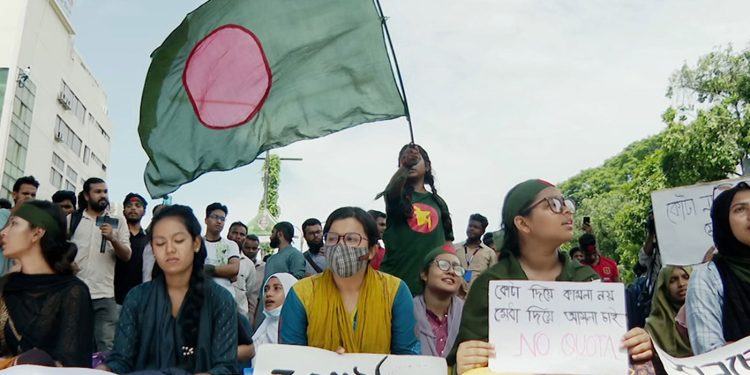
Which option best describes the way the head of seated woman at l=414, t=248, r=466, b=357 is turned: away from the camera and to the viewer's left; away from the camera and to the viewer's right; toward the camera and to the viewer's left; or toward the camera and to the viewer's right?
toward the camera and to the viewer's right

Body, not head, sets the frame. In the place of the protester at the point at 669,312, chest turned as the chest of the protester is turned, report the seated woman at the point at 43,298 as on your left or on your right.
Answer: on your right

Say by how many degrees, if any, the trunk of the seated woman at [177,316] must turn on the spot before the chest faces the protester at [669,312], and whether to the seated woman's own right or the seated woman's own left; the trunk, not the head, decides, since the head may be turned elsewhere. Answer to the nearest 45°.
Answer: approximately 90° to the seated woman's own left

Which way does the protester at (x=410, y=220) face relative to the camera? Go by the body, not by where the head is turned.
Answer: toward the camera

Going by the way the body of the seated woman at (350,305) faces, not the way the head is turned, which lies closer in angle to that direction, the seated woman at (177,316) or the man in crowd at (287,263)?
the seated woman

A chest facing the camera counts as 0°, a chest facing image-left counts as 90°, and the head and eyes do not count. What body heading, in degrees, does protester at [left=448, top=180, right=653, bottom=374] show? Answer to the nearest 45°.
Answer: approximately 315°

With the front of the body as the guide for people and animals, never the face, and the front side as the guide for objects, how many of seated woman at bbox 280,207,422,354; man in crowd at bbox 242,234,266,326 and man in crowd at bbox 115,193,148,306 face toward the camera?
3

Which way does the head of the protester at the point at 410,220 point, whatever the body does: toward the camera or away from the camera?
toward the camera

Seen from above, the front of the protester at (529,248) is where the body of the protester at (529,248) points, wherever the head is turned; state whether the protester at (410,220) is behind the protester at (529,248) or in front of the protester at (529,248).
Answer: behind

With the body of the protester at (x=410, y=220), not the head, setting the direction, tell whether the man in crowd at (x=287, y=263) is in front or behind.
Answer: behind

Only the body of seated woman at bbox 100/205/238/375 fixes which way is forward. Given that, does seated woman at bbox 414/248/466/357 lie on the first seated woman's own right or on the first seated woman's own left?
on the first seated woman's own left

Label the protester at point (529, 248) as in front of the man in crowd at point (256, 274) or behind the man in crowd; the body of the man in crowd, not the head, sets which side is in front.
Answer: in front

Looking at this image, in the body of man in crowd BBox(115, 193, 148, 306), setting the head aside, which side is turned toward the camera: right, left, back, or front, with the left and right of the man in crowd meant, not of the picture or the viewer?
front

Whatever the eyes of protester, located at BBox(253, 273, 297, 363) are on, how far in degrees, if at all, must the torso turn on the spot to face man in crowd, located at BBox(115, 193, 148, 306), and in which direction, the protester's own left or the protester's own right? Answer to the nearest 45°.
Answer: approximately 90° to the protester's own right
